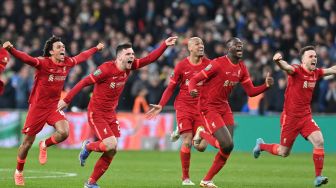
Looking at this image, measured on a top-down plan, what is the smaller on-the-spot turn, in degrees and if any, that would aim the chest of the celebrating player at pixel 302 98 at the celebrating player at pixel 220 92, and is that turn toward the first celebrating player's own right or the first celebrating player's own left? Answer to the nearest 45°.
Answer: approximately 90° to the first celebrating player's own right

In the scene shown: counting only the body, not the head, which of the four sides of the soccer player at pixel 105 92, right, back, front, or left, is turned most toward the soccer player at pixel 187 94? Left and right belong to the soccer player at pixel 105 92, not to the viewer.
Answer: left

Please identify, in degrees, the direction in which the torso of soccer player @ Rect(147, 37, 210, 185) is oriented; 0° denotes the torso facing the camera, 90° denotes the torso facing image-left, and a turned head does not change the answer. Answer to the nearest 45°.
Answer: approximately 315°
